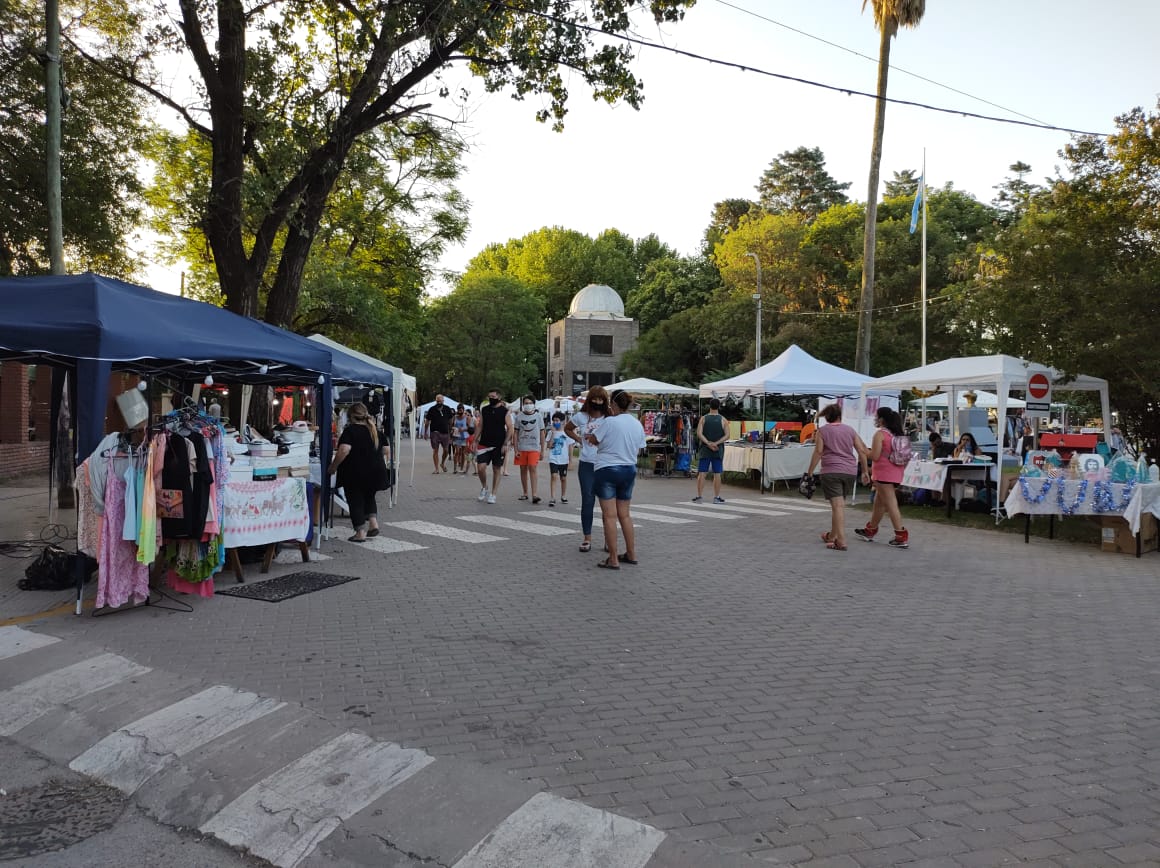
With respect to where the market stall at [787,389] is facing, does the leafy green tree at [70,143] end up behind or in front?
in front

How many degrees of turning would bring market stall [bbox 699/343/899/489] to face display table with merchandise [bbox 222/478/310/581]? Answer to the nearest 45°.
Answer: approximately 45° to its left

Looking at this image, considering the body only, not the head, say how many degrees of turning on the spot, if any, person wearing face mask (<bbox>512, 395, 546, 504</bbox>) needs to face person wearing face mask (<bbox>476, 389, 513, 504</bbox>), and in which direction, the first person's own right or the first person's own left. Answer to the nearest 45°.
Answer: approximately 45° to the first person's own right

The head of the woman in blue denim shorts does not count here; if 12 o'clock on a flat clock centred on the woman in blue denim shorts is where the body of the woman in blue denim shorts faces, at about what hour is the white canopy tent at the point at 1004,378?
The white canopy tent is roughly at 3 o'clock from the woman in blue denim shorts.

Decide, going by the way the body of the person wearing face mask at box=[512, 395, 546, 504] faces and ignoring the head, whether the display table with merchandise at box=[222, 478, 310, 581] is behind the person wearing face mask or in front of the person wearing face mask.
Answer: in front

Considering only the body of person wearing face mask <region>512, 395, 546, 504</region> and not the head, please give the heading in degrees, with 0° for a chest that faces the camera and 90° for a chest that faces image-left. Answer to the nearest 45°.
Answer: approximately 0°

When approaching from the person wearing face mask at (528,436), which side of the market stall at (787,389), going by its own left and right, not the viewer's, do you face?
front

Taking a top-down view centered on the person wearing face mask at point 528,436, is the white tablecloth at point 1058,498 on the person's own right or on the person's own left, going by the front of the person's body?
on the person's own left

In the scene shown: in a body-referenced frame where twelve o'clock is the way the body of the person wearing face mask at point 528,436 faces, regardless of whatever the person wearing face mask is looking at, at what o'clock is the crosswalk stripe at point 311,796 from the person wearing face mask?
The crosswalk stripe is roughly at 12 o'clock from the person wearing face mask.

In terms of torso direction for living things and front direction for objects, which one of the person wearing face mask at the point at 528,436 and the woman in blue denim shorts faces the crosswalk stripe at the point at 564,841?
the person wearing face mask

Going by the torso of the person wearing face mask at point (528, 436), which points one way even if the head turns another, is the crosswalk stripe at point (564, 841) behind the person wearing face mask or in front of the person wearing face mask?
in front

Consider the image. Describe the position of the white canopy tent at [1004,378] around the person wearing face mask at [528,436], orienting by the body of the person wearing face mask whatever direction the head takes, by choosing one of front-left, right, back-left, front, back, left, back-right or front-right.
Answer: left

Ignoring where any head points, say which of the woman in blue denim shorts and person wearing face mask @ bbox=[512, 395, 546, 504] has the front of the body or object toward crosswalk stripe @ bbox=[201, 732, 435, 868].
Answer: the person wearing face mask

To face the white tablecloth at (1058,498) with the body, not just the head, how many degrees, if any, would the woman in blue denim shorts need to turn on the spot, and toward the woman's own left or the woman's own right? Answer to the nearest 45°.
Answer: approximately 90° to the woman's own right

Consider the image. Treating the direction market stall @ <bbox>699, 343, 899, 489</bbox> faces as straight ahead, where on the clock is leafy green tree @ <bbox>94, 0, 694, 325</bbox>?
The leafy green tree is roughly at 12 o'clock from the market stall.
